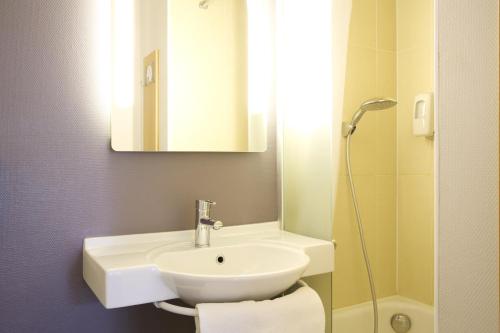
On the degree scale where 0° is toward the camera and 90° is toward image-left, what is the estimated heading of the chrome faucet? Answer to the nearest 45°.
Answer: approximately 315°

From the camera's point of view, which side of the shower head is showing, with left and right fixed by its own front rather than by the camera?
right
